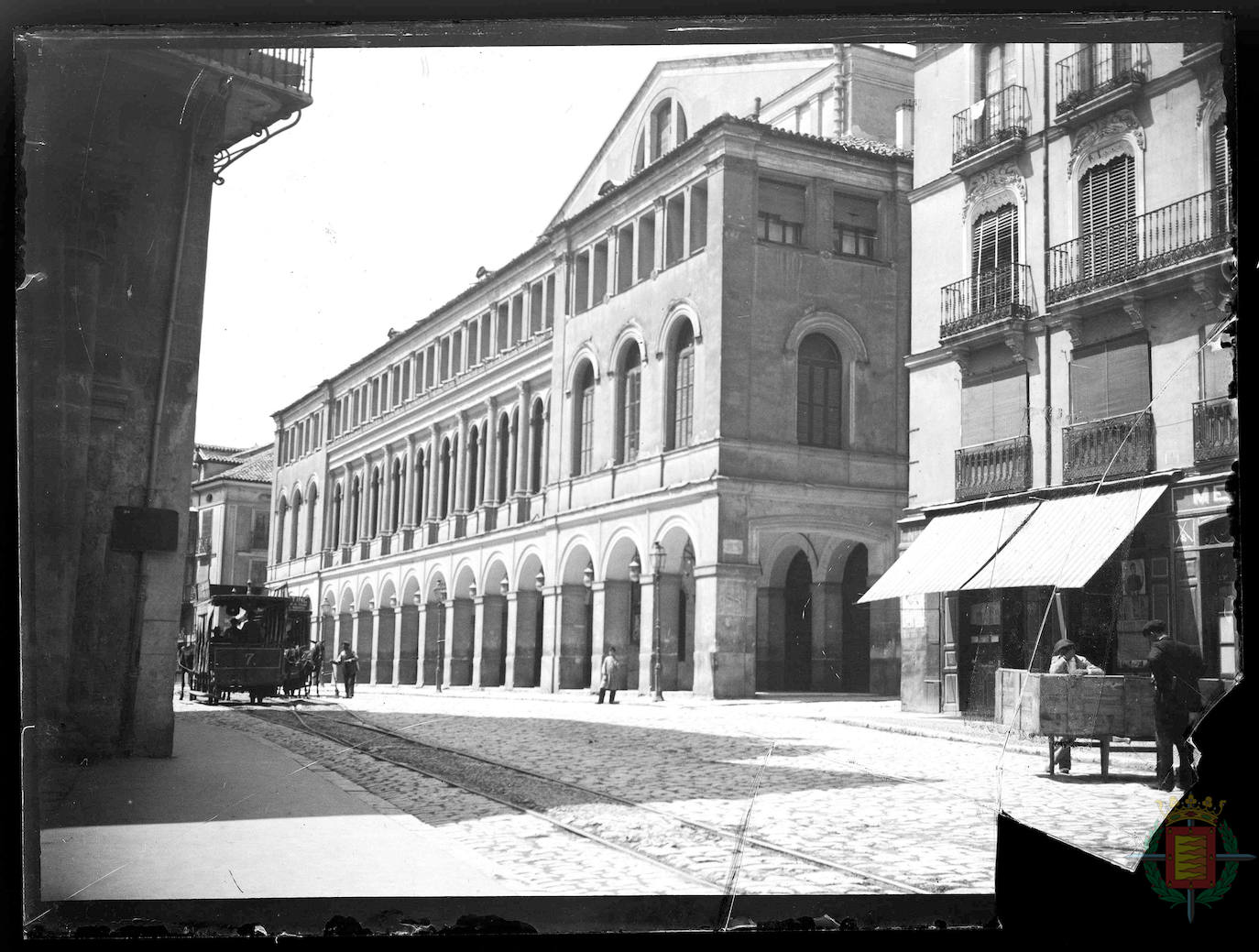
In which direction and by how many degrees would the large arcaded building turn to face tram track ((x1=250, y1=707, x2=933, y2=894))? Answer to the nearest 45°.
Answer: approximately 45° to its left

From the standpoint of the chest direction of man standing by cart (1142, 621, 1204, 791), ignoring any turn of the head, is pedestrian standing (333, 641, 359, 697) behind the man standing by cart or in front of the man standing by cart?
in front

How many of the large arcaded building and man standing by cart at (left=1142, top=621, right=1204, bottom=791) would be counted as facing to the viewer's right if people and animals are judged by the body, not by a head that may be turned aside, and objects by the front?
0

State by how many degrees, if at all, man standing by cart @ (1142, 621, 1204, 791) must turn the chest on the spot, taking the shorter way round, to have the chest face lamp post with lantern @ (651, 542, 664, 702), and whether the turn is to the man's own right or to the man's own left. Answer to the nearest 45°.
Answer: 0° — they already face it

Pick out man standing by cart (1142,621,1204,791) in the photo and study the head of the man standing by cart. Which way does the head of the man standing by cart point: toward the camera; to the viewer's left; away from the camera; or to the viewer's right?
to the viewer's left

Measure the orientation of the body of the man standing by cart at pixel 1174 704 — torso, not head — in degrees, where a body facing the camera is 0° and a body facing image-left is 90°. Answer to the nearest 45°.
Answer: approximately 135°

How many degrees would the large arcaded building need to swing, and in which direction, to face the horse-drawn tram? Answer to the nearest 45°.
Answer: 0° — it already faces it
